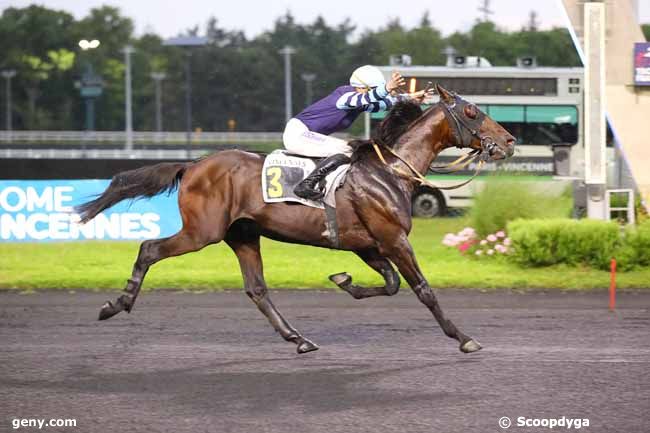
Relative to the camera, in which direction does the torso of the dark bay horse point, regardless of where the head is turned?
to the viewer's right

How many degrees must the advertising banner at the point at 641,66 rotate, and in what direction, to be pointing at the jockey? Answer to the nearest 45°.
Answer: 0° — it already faces them

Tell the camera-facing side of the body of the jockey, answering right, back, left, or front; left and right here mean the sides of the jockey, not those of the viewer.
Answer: right

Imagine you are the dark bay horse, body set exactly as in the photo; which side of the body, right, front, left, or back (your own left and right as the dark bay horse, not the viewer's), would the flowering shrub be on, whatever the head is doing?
left

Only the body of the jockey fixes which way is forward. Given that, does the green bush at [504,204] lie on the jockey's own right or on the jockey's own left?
on the jockey's own left

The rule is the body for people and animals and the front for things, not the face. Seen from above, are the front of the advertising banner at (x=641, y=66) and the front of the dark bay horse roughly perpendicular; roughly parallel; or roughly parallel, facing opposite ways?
roughly perpendicular

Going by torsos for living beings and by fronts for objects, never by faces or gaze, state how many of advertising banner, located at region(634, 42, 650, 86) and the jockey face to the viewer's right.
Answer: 1

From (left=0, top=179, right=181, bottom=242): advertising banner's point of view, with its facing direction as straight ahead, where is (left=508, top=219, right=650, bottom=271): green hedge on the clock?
The green hedge is roughly at 10 o'clock from the advertising banner.

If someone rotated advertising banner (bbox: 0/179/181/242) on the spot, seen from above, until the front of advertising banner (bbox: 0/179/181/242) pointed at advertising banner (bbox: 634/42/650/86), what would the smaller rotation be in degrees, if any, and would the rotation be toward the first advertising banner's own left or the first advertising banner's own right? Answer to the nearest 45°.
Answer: approximately 90° to the first advertising banner's own left
